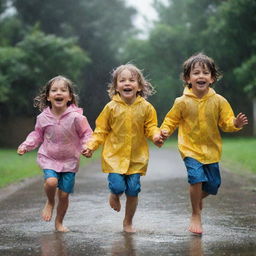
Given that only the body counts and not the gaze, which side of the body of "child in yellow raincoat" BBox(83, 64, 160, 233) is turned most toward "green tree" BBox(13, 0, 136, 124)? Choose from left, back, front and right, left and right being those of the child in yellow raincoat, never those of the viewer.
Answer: back

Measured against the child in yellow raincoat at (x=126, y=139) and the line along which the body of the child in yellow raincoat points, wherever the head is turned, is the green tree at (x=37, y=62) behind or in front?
behind

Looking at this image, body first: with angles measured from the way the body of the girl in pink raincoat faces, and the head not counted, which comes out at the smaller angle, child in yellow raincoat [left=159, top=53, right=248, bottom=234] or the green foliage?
the child in yellow raincoat

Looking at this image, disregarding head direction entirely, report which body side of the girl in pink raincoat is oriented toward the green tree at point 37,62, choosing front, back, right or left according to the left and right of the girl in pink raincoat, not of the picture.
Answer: back

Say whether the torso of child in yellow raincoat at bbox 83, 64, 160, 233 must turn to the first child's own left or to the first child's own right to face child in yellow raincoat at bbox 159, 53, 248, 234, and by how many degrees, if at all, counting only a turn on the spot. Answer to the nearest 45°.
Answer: approximately 90° to the first child's own left

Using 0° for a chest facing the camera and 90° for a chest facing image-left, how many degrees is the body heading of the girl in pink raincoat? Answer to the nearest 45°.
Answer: approximately 0°

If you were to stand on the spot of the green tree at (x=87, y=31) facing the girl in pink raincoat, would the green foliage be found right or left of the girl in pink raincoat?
left

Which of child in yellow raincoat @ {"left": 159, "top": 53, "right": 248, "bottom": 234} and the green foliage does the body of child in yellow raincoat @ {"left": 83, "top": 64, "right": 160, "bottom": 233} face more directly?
the child in yellow raincoat

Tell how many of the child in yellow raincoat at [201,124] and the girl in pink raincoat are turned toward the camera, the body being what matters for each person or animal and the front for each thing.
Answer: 2
